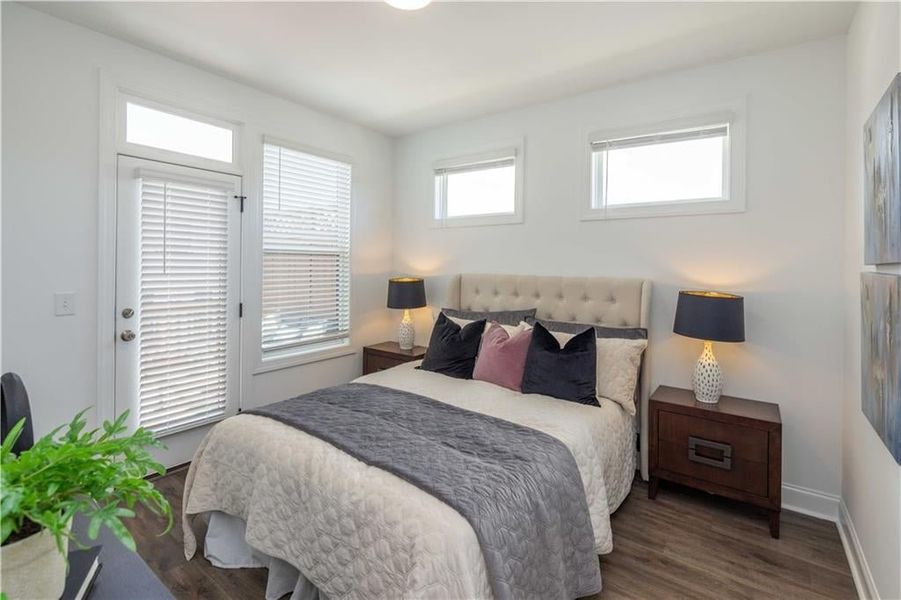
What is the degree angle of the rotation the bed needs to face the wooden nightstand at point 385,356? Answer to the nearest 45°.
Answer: approximately 135° to its right

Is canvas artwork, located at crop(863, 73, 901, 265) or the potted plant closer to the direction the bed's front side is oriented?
the potted plant

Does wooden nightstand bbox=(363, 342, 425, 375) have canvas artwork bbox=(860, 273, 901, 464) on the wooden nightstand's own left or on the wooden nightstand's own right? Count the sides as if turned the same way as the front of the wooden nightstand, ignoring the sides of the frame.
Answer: on the wooden nightstand's own left

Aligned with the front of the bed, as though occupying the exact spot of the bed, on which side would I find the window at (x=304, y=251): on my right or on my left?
on my right

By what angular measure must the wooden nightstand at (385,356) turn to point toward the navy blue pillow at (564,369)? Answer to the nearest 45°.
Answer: approximately 90° to its left

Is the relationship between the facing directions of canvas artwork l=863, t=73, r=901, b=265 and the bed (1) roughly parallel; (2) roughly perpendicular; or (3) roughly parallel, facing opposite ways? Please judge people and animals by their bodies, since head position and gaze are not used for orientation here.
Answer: roughly perpendicular

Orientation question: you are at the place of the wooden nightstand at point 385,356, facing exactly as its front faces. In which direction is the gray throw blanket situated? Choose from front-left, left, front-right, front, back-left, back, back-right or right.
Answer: front-left

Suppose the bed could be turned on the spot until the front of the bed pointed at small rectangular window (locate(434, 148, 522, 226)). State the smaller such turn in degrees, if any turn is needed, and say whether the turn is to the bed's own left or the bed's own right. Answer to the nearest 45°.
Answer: approximately 135° to the bed's own right

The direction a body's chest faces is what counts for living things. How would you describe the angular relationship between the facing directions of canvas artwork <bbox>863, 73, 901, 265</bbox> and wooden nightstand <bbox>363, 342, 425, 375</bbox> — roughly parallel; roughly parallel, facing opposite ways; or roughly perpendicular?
roughly perpendicular

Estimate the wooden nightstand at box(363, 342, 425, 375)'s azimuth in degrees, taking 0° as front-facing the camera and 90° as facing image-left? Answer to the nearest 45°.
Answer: approximately 45°

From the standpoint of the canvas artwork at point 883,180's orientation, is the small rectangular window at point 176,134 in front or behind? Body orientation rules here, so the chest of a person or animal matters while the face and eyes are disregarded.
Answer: in front

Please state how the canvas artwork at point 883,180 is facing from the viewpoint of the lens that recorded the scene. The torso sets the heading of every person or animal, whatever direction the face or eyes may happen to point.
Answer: facing to the left of the viewer
